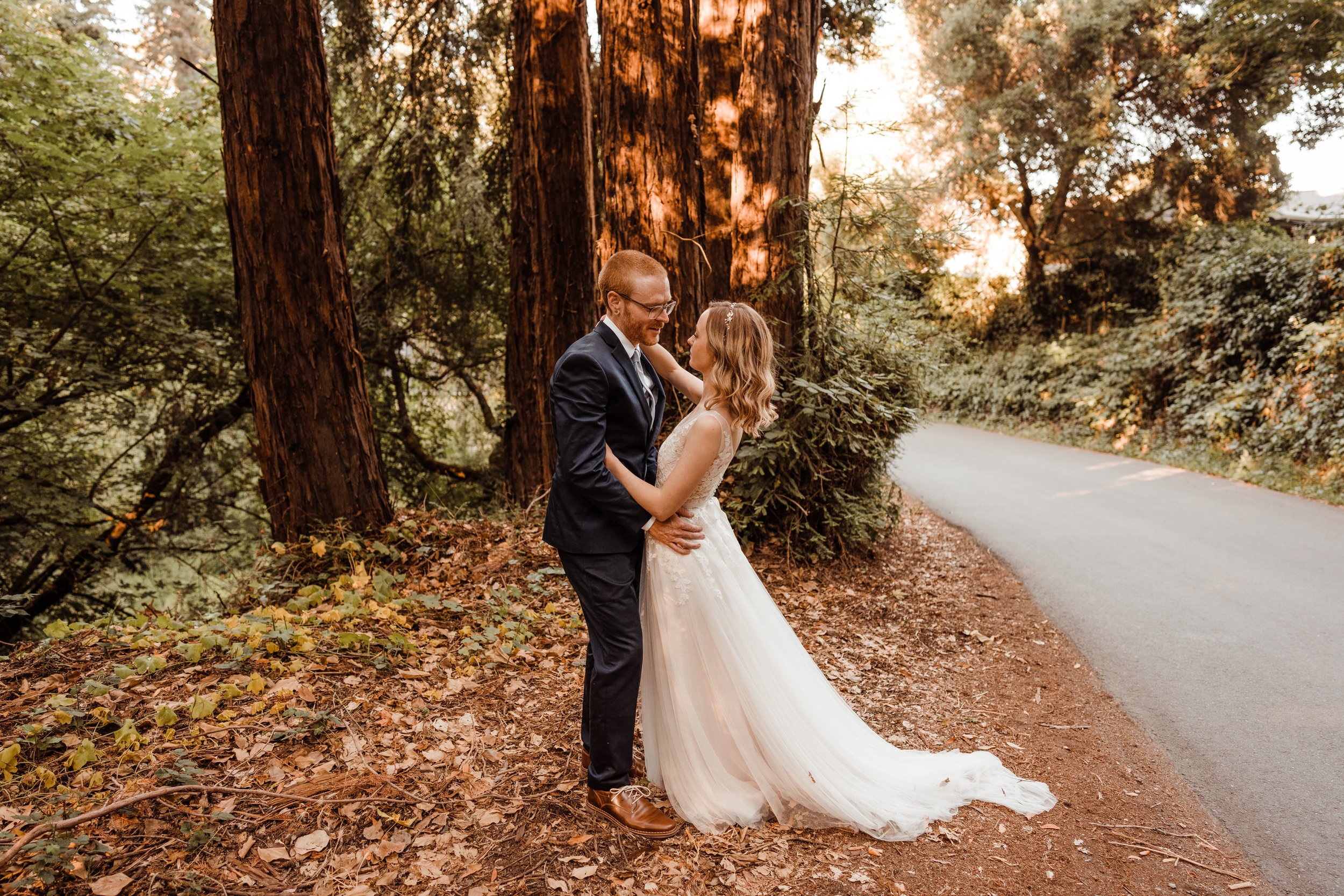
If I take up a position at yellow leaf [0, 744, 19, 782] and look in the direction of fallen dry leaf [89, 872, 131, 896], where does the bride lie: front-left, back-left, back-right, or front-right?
front-left

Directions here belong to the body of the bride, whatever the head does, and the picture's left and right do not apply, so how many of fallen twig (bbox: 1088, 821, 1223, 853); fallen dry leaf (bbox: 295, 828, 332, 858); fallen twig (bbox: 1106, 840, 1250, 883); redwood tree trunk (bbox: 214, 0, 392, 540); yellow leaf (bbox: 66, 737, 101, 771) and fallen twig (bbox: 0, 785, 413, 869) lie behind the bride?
2

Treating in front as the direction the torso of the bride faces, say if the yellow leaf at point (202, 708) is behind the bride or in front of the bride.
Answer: in front

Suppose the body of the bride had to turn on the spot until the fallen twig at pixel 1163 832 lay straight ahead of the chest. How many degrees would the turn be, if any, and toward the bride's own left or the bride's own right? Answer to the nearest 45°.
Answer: approximately 180°

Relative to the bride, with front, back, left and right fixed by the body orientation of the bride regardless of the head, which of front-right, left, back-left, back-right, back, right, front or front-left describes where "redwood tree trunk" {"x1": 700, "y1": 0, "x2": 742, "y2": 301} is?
right

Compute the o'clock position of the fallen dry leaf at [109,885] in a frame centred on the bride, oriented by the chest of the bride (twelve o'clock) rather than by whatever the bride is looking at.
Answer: The fallen dry leaf is roughly at 11 o'clock from the bride.

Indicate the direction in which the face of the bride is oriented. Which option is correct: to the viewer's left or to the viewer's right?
to the viewer's left

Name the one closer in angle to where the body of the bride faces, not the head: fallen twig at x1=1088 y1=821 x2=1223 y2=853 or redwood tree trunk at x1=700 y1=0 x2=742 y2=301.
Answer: the redwood tree trunk

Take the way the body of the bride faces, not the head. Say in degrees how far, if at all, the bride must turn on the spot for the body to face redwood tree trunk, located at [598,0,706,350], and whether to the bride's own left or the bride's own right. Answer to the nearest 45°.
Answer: approximately 90° to the bride's own right

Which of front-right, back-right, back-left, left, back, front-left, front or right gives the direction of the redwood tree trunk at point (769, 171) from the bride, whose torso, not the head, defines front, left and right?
right

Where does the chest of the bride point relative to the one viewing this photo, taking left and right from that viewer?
facing to the left of the viewer

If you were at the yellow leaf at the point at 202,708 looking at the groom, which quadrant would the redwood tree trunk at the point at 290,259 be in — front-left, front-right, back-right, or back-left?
back-left

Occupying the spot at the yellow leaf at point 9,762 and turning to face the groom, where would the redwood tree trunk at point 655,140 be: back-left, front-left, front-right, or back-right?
front-left
